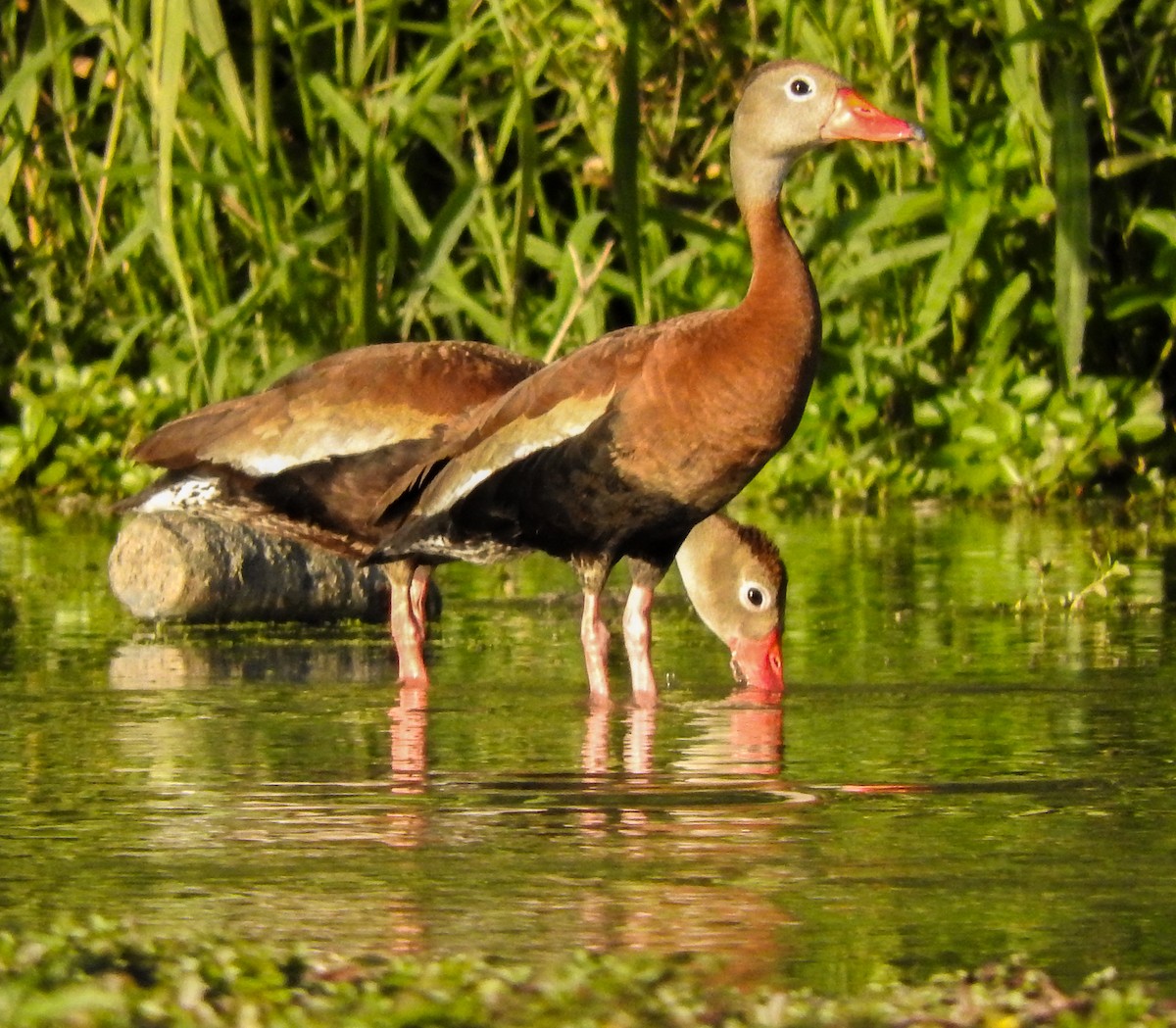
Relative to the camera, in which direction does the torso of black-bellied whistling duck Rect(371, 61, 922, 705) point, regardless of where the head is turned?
to the viewer's right

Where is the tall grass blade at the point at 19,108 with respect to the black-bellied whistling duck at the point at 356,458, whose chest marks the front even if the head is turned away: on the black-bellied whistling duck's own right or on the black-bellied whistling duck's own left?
on the black-bellied whistling duck's own left

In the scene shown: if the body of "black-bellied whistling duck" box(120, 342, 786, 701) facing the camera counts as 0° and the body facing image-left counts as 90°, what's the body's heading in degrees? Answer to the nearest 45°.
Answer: approximately 270°

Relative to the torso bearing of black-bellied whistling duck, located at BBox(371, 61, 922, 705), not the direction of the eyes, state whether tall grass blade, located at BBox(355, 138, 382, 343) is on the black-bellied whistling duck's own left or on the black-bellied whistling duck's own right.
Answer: on the black-bellied whistling duck's own left

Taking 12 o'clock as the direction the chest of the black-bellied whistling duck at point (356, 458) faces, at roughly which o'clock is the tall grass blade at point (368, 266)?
The tall grass blade is roughly at 9 o'clock from the black-bellied whistling duck.

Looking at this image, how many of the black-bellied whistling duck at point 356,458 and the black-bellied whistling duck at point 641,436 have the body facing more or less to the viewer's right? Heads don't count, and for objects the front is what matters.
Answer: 2
